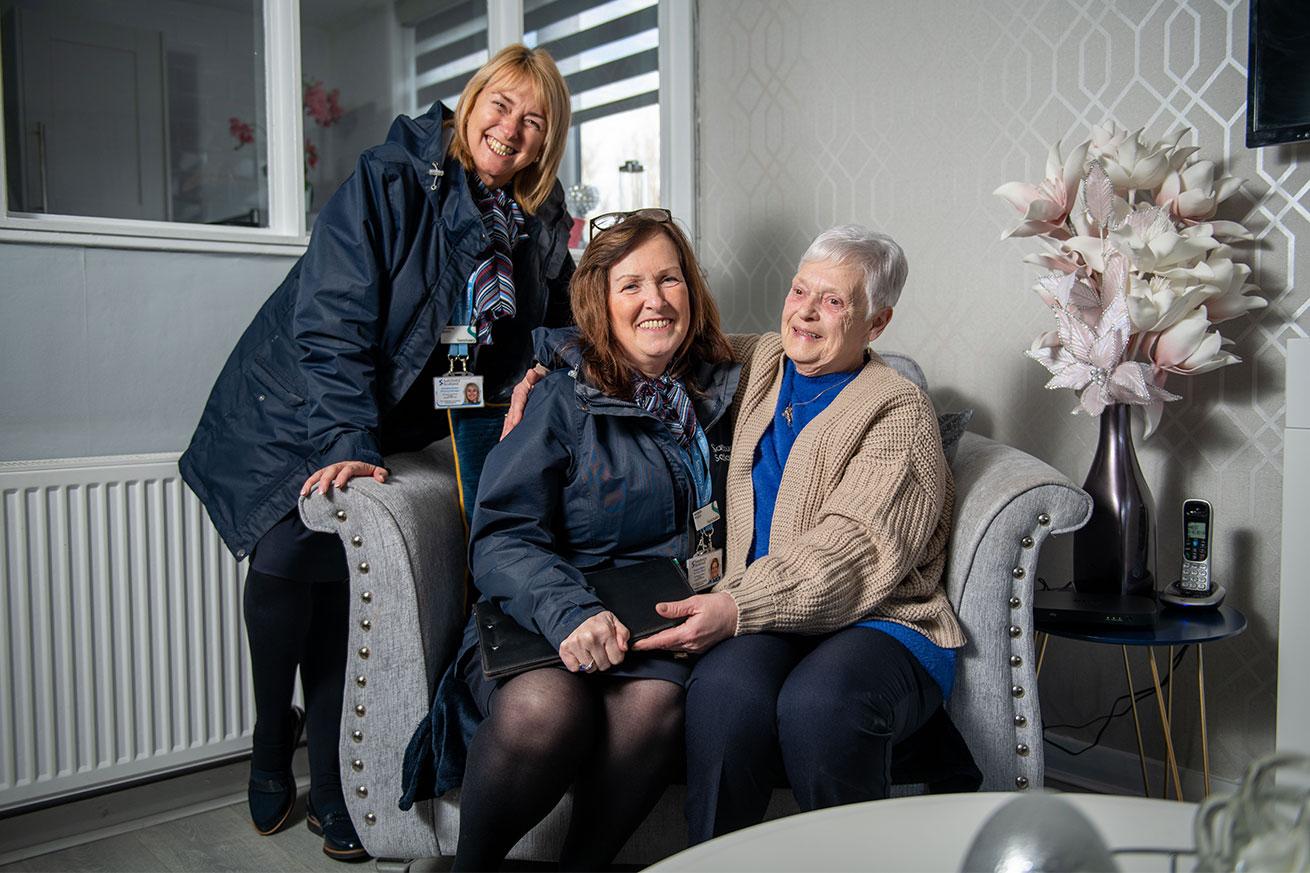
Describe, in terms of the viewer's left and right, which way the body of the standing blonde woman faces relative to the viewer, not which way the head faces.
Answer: facing the viewer and to the right of the viewer

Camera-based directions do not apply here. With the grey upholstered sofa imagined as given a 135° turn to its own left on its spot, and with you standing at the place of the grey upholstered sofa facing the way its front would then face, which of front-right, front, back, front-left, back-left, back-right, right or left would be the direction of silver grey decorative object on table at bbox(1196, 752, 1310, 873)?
right

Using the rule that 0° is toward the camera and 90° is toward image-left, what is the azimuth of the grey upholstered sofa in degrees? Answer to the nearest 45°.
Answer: approximately 0°

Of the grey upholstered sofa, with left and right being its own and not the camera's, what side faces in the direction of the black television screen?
left

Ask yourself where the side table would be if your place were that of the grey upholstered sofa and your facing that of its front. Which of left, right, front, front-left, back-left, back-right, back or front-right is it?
left

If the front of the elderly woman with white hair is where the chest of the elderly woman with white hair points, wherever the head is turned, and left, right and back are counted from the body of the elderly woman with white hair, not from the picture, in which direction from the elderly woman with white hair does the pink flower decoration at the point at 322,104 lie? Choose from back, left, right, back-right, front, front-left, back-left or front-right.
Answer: right

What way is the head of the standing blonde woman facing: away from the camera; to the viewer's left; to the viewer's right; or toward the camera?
toward the camera

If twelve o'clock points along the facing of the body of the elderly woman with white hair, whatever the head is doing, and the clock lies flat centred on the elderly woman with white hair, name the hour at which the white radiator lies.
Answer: The white radiator is roughly at 2 o'clock from the elderly woman with white hair.

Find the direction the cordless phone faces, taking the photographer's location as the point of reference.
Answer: facing the viewer

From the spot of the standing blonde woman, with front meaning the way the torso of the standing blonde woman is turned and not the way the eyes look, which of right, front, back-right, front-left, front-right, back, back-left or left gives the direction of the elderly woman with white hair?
front

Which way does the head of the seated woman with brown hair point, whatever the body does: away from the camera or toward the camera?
toward the camera
